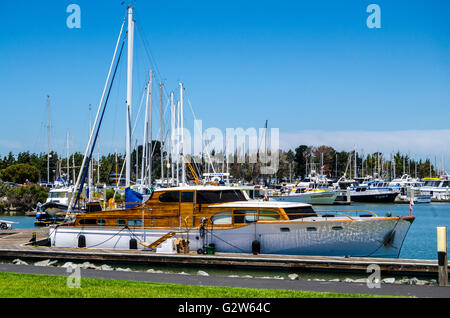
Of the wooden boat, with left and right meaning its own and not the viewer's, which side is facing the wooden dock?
right

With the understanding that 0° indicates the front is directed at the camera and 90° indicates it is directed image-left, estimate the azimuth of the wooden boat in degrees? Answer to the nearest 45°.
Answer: approximately 270°

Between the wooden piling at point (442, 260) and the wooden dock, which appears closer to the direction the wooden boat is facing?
the wooden piling

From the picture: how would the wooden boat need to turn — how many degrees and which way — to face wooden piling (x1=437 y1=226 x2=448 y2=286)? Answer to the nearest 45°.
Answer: approximately 45° to its right
